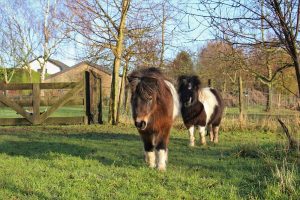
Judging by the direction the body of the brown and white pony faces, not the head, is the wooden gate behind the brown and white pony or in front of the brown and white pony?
behind

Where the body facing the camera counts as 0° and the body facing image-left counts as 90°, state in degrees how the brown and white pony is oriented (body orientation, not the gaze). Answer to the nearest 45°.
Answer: approximately 0°

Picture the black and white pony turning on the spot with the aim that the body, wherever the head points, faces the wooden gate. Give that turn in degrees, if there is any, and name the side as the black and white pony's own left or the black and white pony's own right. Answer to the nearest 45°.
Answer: approximately 90° to the black and white pony's own right

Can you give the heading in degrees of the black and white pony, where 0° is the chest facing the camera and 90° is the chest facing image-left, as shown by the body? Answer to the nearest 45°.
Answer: approximately 45°

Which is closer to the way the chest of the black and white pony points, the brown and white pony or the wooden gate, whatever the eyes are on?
the brown and white pony

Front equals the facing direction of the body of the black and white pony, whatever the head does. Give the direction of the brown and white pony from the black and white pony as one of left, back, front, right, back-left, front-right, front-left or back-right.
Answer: front-left

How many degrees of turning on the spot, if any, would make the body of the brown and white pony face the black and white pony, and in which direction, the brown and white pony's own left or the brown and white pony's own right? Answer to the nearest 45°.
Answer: approximately 180°
